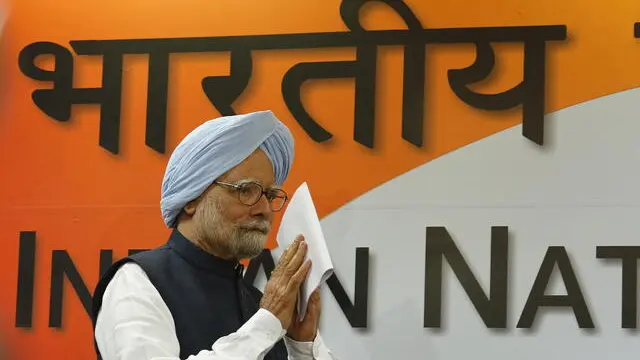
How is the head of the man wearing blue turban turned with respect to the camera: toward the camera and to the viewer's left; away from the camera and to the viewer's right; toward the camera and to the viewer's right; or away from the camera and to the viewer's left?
toward the camera and to the viewer's right

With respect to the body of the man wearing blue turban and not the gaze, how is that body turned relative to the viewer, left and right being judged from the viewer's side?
facing the viewer and to the right of the viewer
